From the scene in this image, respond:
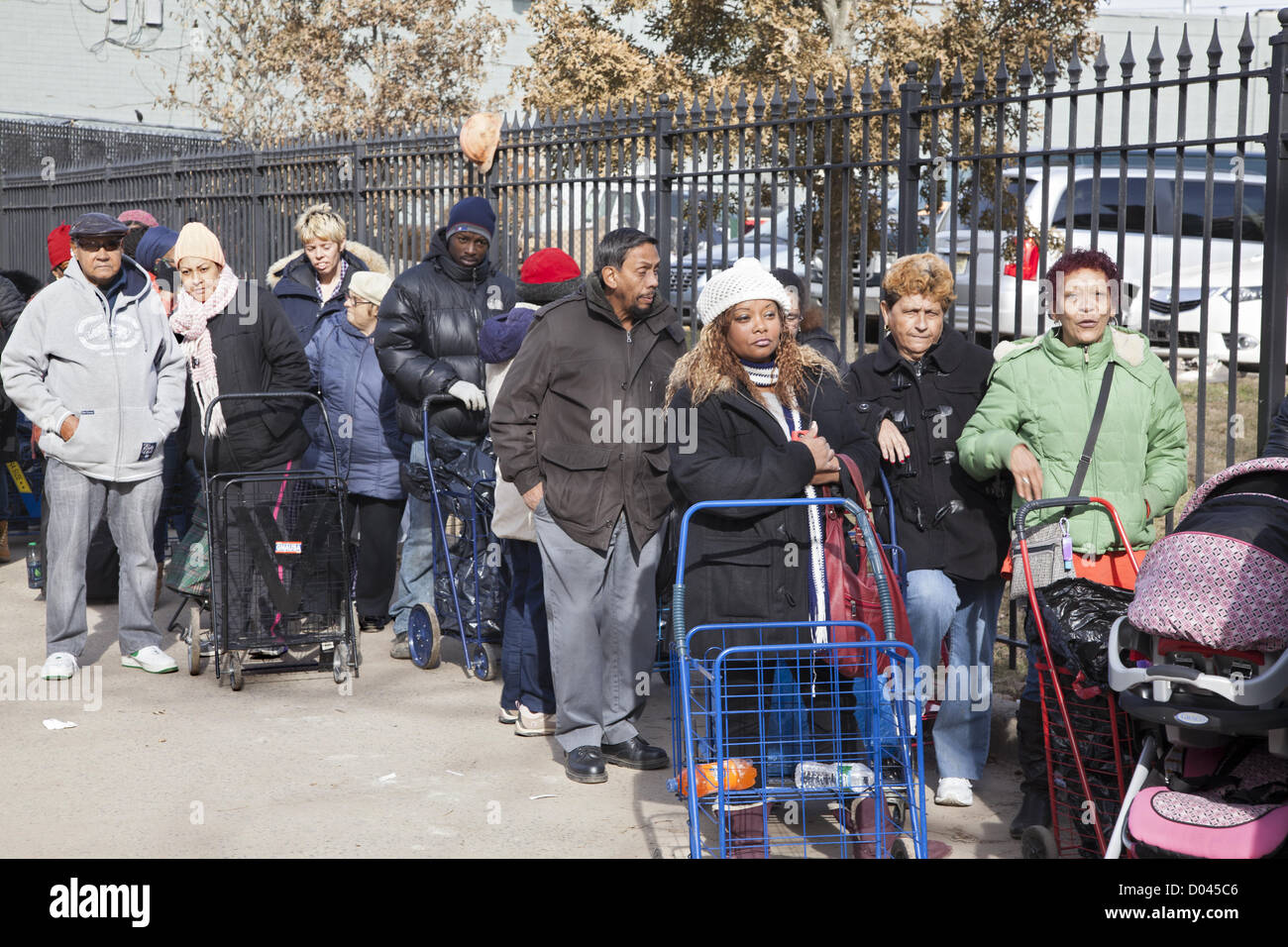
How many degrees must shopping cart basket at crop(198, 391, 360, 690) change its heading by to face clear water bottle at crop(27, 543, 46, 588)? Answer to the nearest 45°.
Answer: approximately 135° to its right

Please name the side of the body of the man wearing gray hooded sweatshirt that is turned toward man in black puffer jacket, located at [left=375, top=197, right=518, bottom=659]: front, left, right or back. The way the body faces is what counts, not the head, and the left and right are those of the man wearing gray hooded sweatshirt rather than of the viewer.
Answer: left

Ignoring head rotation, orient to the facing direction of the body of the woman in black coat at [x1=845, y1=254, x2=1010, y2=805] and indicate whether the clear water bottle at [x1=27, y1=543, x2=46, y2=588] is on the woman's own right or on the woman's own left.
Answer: on the woman's own right

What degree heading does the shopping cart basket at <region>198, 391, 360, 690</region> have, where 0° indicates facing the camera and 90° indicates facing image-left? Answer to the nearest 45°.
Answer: approximately 0°

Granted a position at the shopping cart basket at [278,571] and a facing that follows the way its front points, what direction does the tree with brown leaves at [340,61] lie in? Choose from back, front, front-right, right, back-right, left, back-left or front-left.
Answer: back
